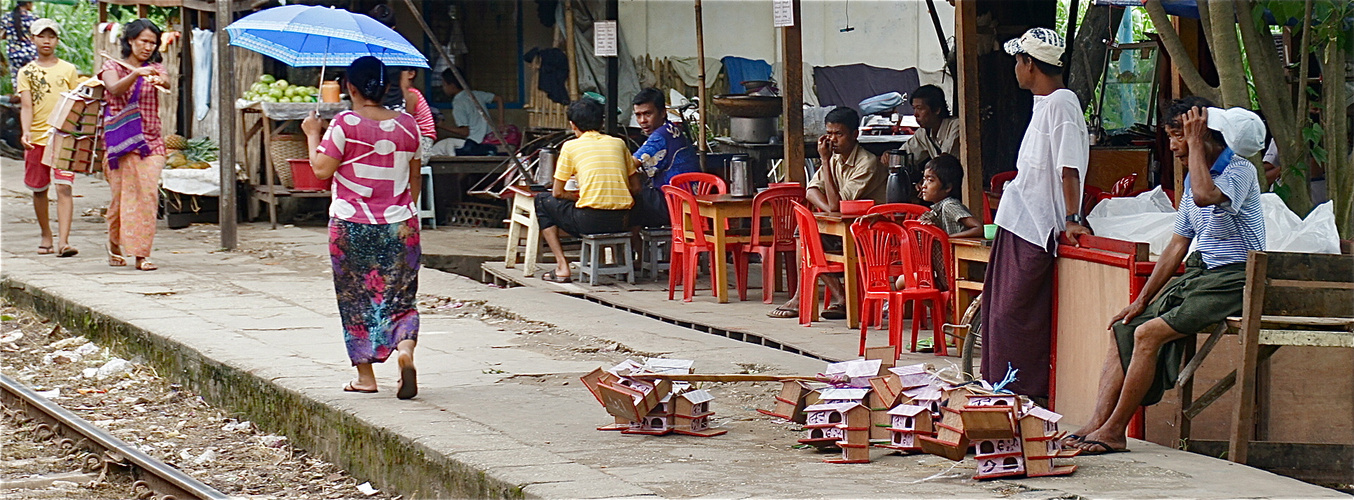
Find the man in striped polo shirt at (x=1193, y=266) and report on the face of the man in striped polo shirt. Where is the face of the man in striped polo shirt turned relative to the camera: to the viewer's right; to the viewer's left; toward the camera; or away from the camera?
to the viewer's left

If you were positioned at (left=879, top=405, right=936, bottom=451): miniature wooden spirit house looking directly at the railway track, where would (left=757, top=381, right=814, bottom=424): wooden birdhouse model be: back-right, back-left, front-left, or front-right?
front-right

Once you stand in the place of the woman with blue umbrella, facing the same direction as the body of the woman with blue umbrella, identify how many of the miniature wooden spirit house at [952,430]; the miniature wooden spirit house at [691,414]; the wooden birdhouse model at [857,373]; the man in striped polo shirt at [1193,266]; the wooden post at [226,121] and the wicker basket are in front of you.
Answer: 2

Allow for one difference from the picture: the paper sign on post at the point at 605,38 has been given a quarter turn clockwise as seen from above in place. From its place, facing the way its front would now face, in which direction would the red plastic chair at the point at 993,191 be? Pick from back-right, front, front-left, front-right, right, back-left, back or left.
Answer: back-left

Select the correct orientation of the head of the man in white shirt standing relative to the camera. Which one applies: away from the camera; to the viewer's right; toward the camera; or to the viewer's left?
to the viewer's left

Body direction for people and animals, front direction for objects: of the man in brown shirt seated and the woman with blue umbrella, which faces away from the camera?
the woman with blue umbrella

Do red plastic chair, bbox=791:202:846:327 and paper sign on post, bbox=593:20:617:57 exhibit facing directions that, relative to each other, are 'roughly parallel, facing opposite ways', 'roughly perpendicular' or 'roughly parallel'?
roughly perpendicular

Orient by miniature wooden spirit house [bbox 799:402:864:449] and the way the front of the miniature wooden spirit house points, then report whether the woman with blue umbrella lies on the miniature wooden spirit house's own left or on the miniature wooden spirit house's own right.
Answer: on the miniature wooden spirit house's own right

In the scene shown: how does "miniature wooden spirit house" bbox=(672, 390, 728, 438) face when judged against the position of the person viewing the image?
facing the viewer and to the right of the viewer

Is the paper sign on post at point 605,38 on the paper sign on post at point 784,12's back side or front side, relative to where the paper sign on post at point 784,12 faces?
on the back side

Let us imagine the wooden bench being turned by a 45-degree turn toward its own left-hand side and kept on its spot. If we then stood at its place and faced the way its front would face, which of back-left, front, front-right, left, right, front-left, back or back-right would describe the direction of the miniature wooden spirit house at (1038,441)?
front-left

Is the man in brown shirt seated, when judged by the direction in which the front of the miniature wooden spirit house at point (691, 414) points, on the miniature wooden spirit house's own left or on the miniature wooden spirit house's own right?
on the miniature wooden spirit house's own left
